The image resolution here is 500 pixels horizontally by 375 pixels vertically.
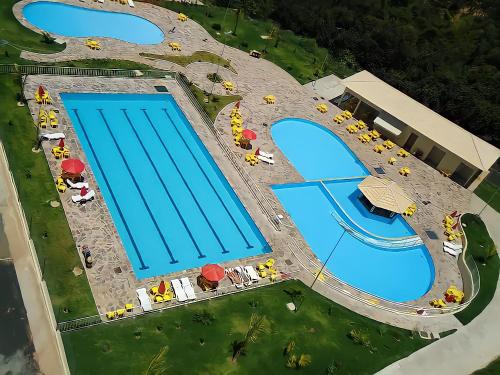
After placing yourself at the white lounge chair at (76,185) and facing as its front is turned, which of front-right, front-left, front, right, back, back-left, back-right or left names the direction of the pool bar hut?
front

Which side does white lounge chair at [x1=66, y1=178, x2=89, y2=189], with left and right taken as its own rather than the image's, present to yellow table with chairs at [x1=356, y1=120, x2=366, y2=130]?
front

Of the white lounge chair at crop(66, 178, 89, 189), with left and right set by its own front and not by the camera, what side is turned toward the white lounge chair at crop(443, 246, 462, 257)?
front

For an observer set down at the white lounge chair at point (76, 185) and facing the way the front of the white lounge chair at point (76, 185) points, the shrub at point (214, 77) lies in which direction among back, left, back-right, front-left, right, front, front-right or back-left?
front-left

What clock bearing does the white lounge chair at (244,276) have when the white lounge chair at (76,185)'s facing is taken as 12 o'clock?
the white lounge chair at (244,276) is roughly at 1 o'clock from the white lounge chair at (76,185).

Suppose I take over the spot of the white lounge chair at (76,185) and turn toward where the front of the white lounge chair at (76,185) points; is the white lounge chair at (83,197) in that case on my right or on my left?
on my right

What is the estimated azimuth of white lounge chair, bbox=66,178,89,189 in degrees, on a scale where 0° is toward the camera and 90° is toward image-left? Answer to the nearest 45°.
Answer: approximately 270°

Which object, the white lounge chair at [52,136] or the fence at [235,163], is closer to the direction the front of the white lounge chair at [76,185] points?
the fence

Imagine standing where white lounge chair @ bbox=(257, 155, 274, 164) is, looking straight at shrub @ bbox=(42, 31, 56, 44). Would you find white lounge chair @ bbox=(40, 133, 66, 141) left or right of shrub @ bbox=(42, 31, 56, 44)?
left

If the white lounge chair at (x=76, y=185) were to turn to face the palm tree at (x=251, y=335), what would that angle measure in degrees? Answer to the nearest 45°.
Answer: approximately 45° to its right

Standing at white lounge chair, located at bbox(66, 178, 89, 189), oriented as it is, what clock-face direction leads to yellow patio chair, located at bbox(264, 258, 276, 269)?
The yellow patio chair is roughly at 1 o'clock from the white lounge chair.

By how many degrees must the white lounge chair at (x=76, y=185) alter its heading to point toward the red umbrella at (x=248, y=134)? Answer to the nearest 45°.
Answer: approximately 45° to its left

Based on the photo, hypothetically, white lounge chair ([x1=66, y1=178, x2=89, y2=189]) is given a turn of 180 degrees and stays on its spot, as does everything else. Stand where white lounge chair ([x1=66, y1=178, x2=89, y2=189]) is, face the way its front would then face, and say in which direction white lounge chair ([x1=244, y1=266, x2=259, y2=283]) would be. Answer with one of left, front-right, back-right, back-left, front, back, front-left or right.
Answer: back-left

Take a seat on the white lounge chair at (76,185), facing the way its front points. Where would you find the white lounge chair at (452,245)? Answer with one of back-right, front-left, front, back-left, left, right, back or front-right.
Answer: front

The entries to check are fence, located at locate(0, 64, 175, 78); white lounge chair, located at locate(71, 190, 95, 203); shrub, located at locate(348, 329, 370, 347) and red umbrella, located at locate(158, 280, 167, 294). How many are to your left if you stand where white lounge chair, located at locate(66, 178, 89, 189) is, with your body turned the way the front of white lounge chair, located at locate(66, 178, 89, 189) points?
1

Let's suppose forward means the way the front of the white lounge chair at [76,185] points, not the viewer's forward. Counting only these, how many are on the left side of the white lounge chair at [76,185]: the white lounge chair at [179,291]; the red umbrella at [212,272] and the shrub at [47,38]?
1

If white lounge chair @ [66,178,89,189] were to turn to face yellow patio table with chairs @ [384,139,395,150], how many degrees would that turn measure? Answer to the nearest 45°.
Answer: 0° — it already faces it

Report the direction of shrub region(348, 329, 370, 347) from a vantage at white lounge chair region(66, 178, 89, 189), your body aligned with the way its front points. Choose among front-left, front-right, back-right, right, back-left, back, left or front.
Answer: front-right

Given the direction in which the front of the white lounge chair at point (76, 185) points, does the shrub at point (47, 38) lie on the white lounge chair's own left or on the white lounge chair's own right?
on the white lounge chair's own left

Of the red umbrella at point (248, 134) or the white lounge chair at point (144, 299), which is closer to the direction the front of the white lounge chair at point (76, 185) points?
the red umbrella

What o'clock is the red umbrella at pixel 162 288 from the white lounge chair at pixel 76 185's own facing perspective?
The red umbrella is roughly at 2 o'clock from the white lounge chair.
